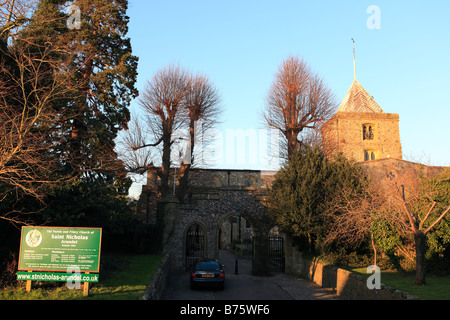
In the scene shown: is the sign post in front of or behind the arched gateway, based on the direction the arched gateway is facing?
in front

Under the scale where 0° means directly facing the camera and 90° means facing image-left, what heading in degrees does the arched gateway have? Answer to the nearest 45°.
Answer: approximately 0°

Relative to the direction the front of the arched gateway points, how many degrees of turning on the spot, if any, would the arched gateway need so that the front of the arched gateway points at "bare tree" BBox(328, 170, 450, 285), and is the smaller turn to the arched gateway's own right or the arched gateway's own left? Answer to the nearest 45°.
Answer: approximately 45° to the arched gateway's own left

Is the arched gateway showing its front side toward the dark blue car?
yes
